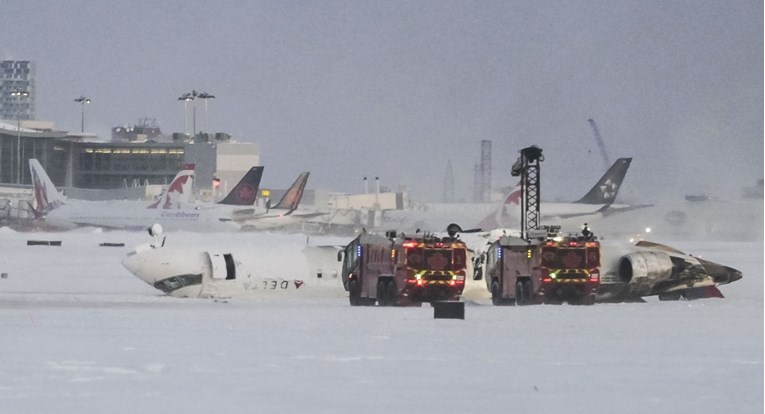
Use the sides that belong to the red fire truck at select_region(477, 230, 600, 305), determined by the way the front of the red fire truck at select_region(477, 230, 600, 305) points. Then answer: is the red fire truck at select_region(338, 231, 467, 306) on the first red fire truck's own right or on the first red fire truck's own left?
on the first red fire truck's own left

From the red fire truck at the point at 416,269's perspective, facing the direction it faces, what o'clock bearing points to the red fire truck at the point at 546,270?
the red fire truck at the point at 546,270 is roughly at 4 o'clock from the red fire truck at the point at 416,269.

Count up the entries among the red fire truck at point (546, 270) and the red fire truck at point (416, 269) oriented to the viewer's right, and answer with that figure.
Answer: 0

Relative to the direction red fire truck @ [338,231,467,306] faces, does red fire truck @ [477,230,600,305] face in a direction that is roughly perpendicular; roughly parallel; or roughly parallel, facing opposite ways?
roughly parallel

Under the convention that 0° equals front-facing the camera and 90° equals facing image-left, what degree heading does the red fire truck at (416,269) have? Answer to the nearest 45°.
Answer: approximately 135°

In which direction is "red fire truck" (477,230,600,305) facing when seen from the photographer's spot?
facing away from the viewer and to the left of the viewer
